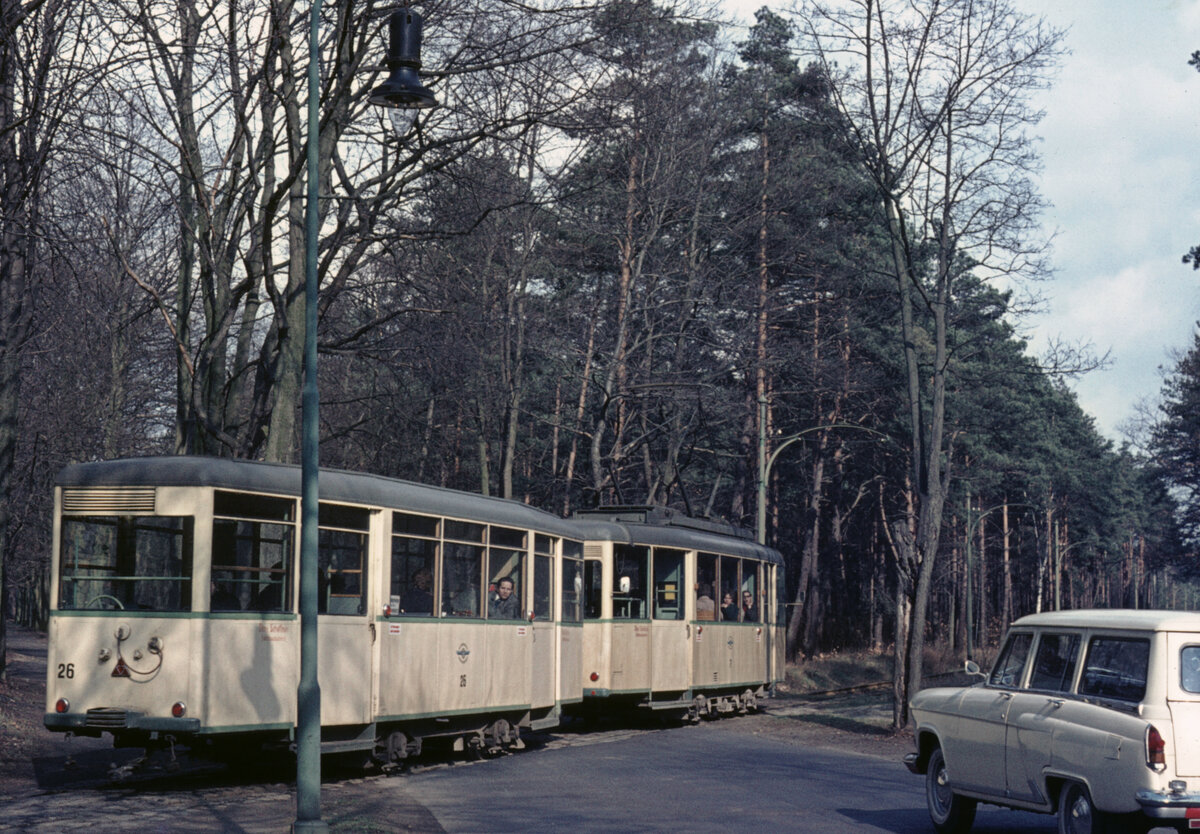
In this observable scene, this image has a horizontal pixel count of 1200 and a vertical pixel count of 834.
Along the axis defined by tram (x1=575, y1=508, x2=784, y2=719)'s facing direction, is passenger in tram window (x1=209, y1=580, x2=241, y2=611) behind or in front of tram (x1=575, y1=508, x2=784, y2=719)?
behind

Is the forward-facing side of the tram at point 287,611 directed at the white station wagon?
no

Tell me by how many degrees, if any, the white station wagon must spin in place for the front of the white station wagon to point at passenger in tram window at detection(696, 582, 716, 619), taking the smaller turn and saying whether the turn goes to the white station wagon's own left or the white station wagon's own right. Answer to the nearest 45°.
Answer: approximately 45° to the white station wagon's own right

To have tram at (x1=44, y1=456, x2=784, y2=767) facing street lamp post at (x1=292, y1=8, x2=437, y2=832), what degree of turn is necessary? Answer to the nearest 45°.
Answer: approximately 135° to its right

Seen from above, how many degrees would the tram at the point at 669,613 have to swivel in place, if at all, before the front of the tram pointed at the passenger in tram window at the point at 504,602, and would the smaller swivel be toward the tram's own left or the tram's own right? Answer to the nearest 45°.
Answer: approximately 135° to the tram's own right

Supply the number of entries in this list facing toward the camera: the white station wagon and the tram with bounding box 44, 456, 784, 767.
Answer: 0

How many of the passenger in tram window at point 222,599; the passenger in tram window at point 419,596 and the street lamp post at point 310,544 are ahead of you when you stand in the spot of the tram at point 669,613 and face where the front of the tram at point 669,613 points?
0

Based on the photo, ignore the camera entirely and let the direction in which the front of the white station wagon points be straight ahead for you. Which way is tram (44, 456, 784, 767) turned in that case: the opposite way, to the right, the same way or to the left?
to the right

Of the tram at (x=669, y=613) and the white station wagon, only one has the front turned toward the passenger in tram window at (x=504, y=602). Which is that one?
the white station wagon

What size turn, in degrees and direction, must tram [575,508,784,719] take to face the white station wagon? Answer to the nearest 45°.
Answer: approximately 135° to its right

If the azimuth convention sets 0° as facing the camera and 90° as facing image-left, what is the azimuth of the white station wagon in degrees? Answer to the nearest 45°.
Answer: approximately 135°
